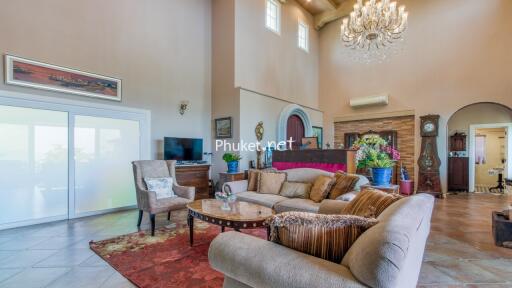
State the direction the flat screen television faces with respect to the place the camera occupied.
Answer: facing the viewer

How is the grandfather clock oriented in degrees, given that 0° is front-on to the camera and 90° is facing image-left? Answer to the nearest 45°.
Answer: approximately 45°

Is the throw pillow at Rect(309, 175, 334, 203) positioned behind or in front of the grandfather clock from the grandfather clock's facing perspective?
in front

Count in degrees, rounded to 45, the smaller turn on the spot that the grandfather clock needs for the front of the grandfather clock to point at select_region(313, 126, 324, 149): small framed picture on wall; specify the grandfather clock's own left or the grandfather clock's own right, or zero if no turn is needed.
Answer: approximately 45° to the grandfather clock's own right

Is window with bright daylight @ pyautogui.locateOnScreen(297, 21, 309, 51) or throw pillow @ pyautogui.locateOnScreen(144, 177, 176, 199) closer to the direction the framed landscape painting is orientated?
the throw pillow

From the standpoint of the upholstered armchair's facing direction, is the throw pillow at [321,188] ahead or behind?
ahead

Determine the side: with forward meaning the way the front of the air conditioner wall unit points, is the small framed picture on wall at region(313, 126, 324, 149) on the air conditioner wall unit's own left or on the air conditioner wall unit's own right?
on the air conditioner wall unit's own right

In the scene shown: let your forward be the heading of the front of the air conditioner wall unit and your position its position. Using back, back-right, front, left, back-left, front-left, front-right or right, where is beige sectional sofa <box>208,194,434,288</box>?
front-left
